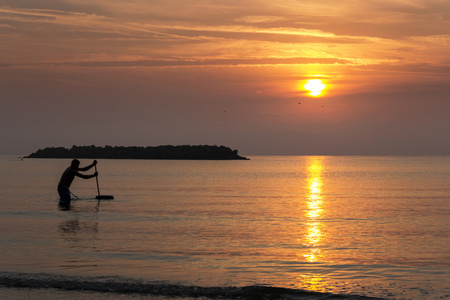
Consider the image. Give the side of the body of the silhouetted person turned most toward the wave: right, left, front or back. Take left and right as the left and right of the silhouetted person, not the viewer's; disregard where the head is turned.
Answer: right

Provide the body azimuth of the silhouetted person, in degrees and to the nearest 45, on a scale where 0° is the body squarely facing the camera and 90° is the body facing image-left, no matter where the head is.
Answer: approximately 270°
